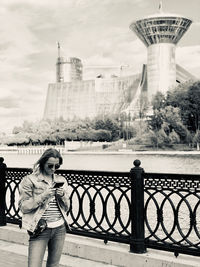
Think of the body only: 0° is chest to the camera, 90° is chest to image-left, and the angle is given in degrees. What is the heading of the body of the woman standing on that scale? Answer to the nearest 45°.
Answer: approximately 315°
